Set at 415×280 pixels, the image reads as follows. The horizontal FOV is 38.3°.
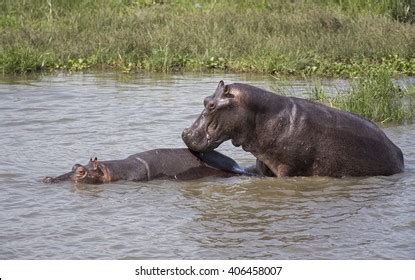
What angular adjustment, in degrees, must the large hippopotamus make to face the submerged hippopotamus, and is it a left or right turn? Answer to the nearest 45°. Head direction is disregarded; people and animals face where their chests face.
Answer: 0° — it already faces it

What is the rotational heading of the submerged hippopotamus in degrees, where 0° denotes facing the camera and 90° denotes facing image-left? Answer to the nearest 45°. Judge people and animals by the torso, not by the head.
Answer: approximately 90°

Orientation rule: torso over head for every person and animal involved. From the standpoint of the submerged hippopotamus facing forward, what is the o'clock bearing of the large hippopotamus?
The large hippopotamus is roughly at 6 o'clock from the submerged hippopotamus.

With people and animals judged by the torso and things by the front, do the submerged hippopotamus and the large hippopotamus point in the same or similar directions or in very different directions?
same or similar directions

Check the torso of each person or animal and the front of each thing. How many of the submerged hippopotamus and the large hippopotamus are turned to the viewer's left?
2

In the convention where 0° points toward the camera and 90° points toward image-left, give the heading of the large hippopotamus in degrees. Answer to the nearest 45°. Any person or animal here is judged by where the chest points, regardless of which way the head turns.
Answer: approximately 90°
